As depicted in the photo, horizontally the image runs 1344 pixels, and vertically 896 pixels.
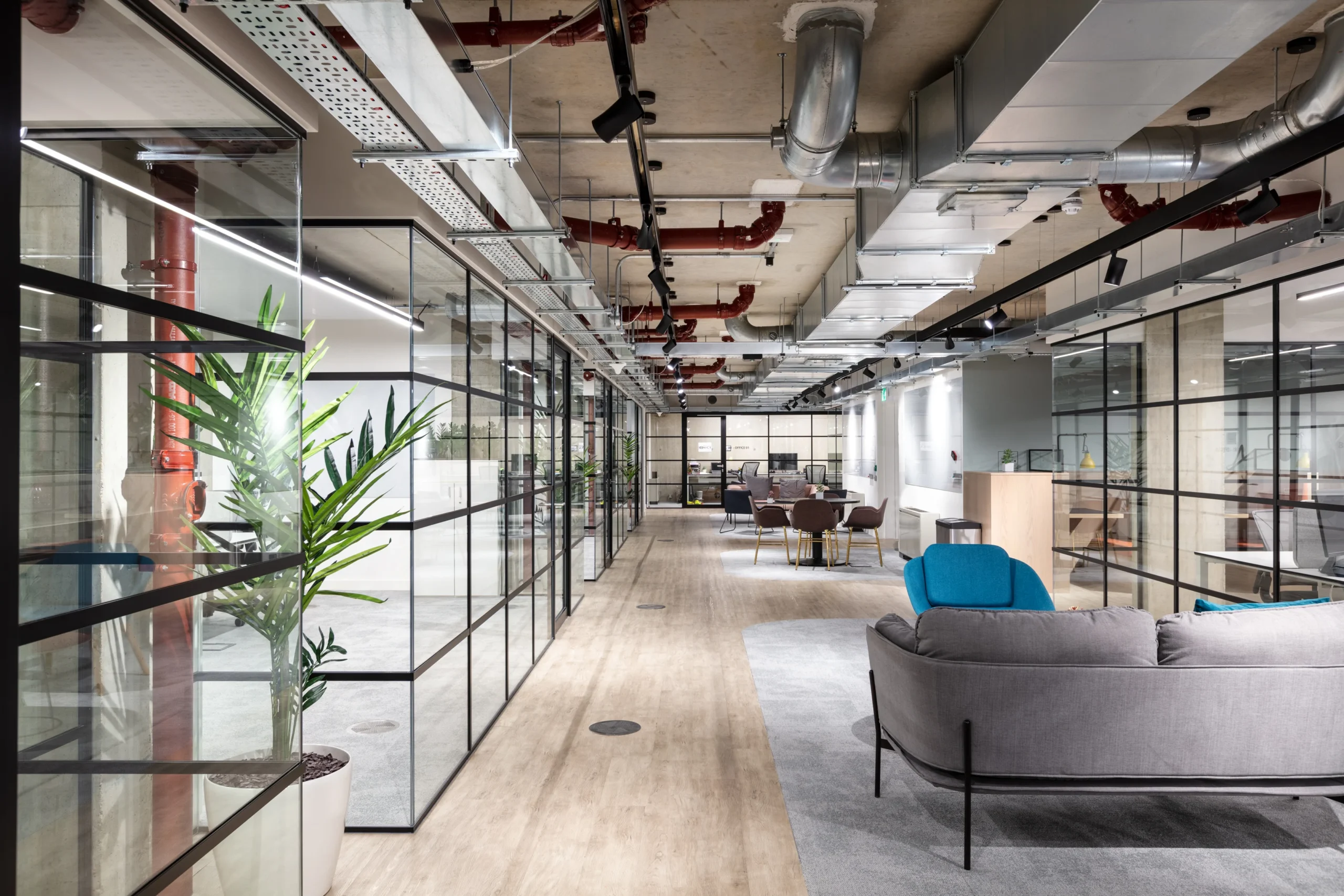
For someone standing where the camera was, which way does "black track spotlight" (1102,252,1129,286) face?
facing to the left of the viewer

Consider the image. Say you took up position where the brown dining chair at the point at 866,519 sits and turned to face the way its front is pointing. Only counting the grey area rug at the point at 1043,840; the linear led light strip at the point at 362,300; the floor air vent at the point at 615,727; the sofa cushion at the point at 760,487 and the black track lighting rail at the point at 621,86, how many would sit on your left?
4

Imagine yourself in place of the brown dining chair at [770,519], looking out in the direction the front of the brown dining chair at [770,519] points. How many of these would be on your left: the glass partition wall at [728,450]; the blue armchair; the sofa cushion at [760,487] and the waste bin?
2

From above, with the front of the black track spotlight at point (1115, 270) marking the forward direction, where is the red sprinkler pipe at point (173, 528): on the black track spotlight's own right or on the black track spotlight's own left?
on the black track spotlight's own left

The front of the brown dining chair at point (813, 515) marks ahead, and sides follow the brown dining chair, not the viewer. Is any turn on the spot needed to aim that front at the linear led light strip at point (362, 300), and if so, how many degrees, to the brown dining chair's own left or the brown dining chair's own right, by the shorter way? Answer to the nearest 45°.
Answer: approximately 180°

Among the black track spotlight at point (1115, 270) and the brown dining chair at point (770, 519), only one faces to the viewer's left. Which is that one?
the black track spotlight

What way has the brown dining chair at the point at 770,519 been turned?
to the viewer's right

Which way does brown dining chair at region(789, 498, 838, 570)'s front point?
away from the camera

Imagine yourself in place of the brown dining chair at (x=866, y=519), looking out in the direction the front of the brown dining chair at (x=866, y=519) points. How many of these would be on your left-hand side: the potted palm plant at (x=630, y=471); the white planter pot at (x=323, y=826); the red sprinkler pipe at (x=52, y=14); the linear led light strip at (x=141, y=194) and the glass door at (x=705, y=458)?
3

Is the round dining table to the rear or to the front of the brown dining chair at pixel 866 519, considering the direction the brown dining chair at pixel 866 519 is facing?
to the front

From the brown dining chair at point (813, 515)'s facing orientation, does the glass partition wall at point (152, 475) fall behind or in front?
behind

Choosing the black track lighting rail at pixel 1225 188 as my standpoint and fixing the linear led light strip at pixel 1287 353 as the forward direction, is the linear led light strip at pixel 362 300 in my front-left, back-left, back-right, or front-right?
back-left
